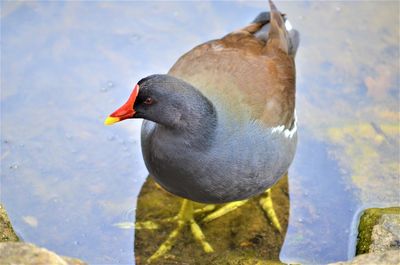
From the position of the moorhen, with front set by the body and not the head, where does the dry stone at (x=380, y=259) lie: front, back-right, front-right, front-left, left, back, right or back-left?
left

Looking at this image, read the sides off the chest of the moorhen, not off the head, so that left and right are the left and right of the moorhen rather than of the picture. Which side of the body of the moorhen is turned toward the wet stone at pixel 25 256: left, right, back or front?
front

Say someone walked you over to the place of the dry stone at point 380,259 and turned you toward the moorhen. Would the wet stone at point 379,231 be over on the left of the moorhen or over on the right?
right

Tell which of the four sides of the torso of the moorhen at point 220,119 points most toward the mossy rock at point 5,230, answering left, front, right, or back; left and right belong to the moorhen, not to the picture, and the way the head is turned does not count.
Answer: front

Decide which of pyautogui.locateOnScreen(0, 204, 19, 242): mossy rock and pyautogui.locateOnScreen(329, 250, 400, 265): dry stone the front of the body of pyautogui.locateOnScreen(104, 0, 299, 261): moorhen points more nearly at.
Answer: the mossy rock

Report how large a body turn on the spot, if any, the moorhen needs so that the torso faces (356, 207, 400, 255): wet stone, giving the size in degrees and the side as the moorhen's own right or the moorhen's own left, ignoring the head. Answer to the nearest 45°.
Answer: approximately 135° to the moorhen's own left
